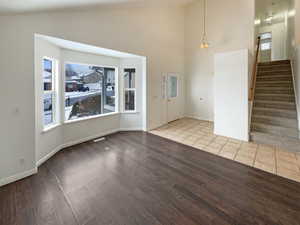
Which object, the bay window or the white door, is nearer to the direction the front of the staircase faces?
the bay window

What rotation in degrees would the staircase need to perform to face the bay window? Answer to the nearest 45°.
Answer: approximately 45° to its right

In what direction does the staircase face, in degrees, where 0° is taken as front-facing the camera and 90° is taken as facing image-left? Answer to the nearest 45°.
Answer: approximately 0°
